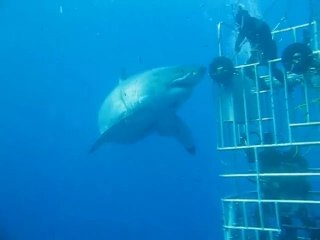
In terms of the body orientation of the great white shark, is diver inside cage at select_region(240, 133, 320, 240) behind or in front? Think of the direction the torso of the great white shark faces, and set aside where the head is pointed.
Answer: in front

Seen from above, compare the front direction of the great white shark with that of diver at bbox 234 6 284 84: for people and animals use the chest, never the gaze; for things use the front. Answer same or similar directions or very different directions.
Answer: very different directions

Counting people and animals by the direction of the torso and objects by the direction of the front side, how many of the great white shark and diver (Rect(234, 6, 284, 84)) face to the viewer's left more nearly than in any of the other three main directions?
1

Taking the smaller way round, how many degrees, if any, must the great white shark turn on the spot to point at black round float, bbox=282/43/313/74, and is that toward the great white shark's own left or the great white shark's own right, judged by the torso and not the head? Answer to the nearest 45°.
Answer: approximately 45° to the great white shark's own right

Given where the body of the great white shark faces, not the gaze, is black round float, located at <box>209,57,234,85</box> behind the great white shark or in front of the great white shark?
in front

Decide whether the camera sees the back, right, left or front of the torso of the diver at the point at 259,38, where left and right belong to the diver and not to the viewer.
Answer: left

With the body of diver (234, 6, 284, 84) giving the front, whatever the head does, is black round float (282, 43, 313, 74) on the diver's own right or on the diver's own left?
on the diver's own left
